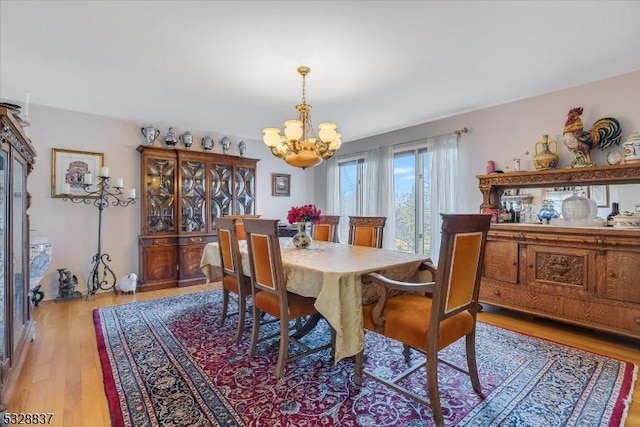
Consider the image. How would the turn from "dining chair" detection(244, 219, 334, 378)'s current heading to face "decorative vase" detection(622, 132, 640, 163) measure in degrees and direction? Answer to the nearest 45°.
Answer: approximately 45° to its right

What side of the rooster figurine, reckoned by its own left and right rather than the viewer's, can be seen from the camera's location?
left

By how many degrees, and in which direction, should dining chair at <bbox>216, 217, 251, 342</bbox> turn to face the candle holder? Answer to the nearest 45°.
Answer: approximately 90° to its left

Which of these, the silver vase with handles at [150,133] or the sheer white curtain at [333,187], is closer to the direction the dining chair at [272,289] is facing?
the sheer white curtain

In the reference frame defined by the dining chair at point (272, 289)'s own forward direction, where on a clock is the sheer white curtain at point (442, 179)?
The sheer white curtain is roughly at 12 o'clock from the dining chair.

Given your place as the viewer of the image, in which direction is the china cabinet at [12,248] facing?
facing to the right of the viewer

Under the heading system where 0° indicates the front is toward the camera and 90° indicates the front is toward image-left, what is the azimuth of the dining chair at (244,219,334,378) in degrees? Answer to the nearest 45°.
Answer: approximately 225°

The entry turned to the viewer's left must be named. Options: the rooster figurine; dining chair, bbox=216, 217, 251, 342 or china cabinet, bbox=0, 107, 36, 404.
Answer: the rooster figurine

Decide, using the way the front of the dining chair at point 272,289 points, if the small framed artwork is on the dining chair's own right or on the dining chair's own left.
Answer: on the dining chair's own left
